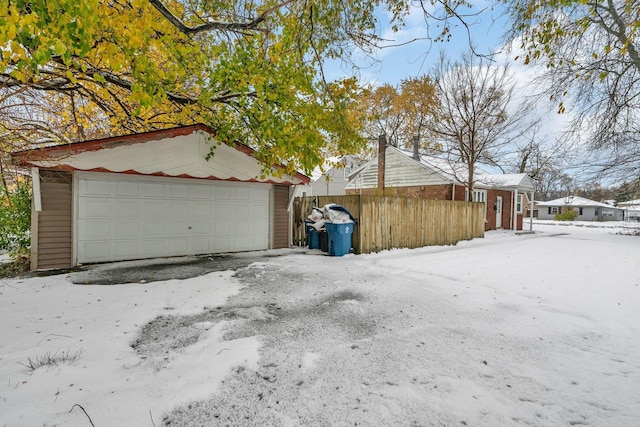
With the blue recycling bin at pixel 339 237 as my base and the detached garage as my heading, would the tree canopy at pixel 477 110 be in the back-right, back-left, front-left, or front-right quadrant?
back-right

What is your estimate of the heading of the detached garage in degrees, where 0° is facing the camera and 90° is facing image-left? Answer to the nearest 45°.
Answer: approximately 315°

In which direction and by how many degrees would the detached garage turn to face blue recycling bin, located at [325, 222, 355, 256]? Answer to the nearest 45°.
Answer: approximately 45° to its left
